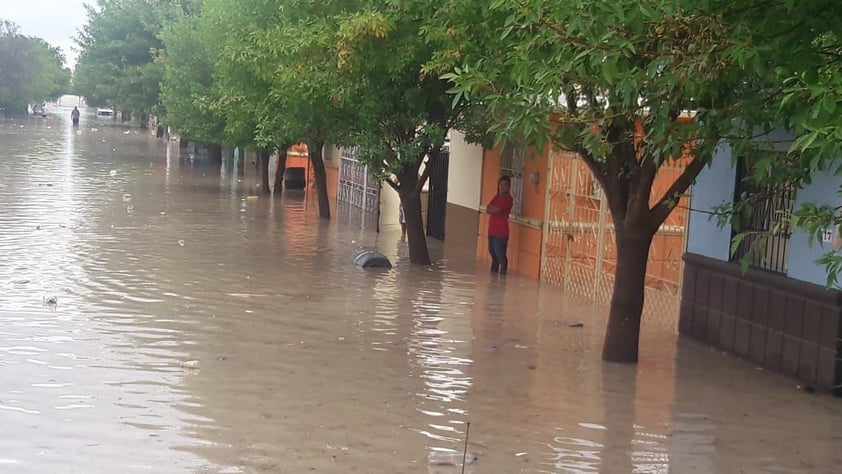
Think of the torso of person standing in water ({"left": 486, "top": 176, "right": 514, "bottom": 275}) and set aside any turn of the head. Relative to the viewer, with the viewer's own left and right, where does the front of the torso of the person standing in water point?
facing the viewer and to the left of the viewer

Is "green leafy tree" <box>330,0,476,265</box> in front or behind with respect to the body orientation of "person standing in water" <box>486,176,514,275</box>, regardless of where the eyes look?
in front

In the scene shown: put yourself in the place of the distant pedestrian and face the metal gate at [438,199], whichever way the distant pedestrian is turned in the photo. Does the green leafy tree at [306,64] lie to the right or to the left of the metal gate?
left

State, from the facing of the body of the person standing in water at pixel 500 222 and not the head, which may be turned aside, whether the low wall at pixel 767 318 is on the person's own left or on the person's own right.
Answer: on the person's own left

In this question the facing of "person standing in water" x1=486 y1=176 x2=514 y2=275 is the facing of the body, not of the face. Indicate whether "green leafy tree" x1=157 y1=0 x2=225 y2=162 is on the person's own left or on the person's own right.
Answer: on the person's own right

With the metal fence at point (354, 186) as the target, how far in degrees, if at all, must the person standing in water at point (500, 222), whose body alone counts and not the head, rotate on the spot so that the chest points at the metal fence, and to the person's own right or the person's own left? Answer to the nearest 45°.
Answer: approximately 135° to the person's own right

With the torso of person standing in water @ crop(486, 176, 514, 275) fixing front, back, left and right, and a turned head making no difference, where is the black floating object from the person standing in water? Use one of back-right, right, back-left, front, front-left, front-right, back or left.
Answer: front-right

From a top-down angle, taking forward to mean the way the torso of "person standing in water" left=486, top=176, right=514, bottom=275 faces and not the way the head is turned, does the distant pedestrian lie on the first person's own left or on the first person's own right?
on the first person's own right

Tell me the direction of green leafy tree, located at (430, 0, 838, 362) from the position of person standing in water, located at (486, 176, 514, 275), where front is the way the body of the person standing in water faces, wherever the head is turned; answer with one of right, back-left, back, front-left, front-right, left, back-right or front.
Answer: front-left

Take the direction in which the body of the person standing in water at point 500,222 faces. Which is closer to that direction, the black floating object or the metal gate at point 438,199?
the black floating object

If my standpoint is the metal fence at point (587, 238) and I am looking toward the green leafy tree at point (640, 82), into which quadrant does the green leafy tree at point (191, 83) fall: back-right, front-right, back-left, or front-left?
back-right

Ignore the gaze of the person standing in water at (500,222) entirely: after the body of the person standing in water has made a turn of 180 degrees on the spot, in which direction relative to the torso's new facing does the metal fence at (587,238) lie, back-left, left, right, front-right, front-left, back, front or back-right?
right

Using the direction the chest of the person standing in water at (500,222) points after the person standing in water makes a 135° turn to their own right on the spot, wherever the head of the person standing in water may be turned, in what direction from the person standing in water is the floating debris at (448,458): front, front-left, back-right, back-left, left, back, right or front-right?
back
